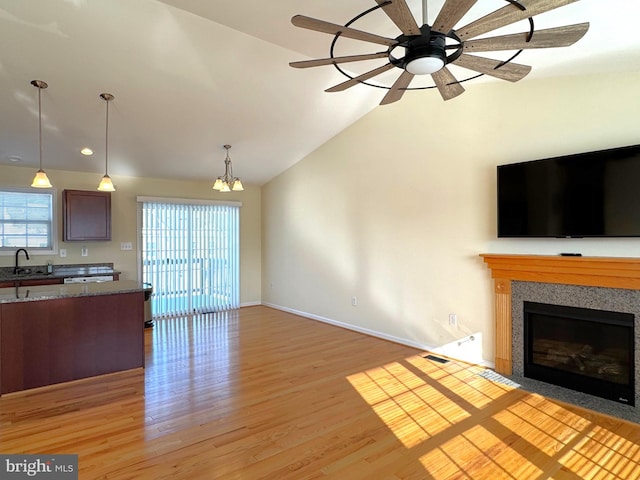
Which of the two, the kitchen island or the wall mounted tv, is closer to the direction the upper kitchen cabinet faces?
the kitchen island

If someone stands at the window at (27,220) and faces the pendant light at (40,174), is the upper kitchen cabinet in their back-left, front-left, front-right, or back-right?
front-left

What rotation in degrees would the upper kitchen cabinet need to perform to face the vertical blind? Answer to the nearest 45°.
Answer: approximately 90° to its left

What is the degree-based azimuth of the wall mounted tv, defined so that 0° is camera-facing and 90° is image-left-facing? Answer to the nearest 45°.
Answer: approximately 45°

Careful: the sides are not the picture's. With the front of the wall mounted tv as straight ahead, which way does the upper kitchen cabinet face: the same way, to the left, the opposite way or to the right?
to the left

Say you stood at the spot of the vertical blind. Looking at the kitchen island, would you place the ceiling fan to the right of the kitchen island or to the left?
left

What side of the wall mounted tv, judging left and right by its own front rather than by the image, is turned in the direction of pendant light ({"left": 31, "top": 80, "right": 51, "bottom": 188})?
front

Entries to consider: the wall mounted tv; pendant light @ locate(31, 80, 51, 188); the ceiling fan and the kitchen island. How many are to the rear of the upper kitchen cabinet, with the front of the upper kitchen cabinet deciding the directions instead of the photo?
0

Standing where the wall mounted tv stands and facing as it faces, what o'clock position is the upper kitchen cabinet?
The upper kitchen cabinet is roughly at 1 o'clock from the wall mounted tv.

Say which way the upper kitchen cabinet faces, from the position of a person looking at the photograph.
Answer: facing the viewer

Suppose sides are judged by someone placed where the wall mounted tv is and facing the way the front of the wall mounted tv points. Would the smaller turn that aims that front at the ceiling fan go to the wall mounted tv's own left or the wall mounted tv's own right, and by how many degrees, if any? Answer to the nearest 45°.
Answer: approximately 45° to the wall mounted tv's own left

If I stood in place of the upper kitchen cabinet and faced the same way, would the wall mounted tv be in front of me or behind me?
in front

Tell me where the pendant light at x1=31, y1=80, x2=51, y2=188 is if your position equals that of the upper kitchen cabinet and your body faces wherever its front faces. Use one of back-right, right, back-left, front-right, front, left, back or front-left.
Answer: front

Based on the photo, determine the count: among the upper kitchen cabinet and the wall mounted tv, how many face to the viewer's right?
0
